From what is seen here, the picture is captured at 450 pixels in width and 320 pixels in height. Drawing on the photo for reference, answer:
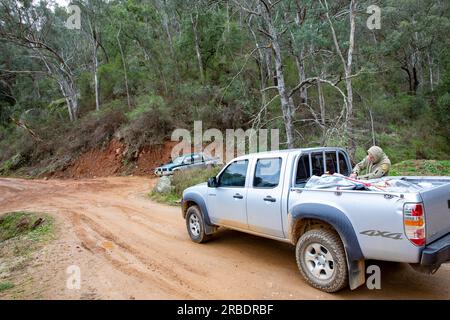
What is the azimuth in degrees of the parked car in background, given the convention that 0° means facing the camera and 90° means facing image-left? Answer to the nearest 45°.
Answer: approximately 45°

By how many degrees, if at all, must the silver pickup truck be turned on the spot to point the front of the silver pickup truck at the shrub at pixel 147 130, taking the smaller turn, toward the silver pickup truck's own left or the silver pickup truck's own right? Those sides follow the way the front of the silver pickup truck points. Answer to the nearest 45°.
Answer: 0° — it already faces it

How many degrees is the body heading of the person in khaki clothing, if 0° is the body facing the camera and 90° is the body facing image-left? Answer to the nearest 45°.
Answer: approximately 45°

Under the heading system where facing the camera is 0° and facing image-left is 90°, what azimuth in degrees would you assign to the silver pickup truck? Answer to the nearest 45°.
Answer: approximately 135°
